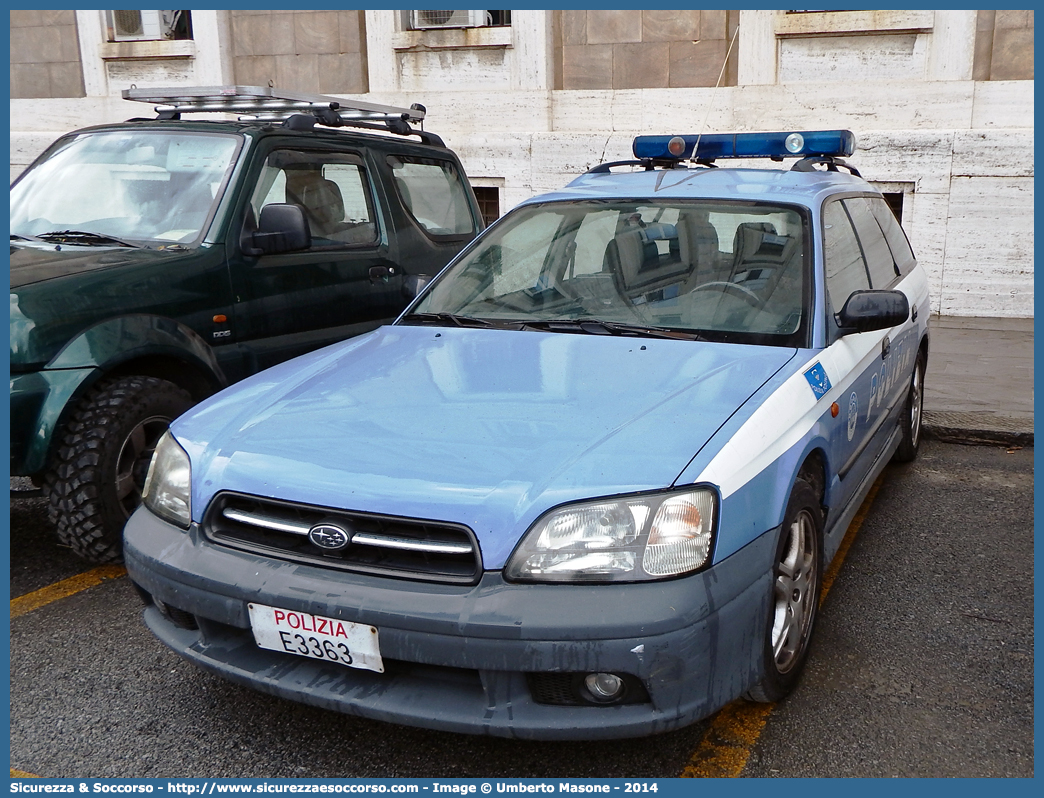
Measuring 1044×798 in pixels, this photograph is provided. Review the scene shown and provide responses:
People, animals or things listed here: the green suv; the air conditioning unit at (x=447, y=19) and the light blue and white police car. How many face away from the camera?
0

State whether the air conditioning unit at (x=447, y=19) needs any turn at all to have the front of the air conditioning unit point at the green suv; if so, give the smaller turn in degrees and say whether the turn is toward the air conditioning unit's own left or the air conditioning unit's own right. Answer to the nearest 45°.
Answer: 0° — it already faces it

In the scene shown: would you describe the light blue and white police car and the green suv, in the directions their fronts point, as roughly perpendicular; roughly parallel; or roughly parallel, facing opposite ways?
roughly parallel

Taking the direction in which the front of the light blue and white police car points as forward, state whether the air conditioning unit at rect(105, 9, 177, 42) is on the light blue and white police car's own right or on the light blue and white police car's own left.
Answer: on the light blue and white police car's own right

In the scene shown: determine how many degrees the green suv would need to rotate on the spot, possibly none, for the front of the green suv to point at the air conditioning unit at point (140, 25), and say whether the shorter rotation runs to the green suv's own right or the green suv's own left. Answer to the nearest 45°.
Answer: approximately 135° to the green suv's own right

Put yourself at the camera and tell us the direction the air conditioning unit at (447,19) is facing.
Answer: facing the viewer

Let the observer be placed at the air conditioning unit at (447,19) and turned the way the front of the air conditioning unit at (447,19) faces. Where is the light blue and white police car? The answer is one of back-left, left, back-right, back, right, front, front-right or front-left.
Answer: front

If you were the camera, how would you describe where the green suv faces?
facing the viewer and to the left of the viewer

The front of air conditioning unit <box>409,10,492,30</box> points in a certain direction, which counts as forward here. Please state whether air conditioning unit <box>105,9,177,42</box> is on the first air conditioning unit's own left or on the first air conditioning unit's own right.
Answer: on the first air conditioning unit's own right

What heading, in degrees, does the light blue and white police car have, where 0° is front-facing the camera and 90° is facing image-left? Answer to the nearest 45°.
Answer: approximately 45°

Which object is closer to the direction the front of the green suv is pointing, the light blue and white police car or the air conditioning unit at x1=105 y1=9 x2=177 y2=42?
the light blue and white police car

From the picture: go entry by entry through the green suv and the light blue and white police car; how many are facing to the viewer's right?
0

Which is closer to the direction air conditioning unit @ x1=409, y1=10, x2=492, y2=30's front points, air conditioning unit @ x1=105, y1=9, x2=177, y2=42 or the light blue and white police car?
the light blue and white police car
